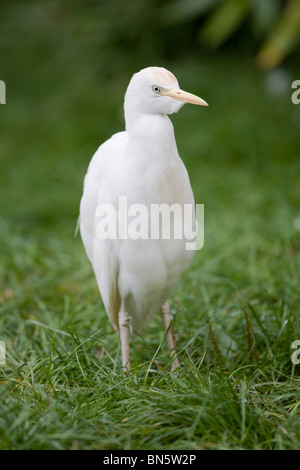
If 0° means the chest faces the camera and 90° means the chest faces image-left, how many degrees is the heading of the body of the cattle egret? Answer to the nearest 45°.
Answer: approximately 315°
